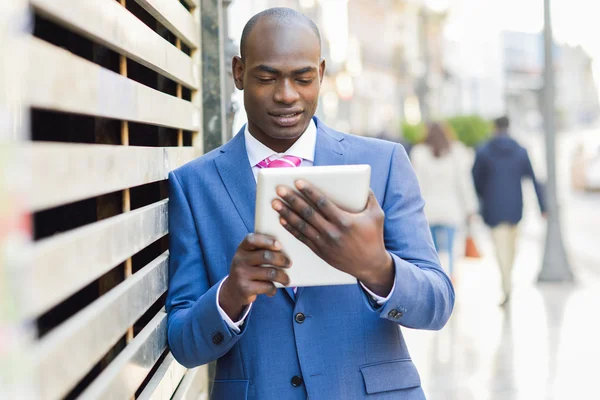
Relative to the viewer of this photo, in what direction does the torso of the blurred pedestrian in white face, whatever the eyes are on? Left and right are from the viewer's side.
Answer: facing away from the viewer

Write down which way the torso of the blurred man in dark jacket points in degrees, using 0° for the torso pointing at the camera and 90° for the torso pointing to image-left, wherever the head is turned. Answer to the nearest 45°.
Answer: approximately 180°

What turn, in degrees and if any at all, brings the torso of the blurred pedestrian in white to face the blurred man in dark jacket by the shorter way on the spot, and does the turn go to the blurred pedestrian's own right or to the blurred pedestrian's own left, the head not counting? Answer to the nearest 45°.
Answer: approximately 135° to the blurred pedestrian's own right

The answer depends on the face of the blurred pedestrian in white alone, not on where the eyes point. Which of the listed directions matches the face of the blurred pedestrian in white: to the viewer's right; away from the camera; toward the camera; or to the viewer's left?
away from the camera

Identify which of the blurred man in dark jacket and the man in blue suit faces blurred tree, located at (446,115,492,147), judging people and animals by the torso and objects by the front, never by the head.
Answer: the blurred man in dark jacket

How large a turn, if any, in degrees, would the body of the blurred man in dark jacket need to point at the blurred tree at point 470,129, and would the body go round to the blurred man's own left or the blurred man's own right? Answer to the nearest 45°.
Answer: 0° — they already face it

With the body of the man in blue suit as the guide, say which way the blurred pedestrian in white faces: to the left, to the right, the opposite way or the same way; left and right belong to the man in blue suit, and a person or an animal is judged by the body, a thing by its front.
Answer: the opposite way

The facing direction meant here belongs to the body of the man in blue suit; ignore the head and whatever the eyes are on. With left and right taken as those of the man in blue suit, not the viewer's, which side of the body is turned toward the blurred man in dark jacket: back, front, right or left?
back

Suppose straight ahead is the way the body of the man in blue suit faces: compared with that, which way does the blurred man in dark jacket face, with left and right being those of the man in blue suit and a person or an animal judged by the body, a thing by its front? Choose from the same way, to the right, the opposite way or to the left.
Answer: the opposite way

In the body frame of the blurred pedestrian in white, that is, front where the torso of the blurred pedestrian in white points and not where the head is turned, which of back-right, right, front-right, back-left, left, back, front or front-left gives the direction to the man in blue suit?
back
